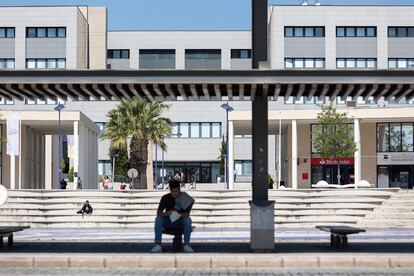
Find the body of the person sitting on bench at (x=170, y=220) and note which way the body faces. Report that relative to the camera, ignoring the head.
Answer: toward the camera

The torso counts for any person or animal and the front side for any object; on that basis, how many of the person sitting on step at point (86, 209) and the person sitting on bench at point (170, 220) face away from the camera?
0

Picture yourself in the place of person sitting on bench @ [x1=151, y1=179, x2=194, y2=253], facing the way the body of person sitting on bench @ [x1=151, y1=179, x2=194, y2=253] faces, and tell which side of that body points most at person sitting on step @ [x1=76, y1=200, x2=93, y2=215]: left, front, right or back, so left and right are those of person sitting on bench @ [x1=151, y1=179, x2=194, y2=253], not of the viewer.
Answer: back

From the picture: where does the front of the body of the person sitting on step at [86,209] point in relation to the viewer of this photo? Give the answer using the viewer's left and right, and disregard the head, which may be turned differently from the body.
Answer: facing the viewer and to the left of the viewer

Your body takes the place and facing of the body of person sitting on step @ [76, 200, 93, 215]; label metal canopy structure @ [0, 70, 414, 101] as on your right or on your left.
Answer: on your left

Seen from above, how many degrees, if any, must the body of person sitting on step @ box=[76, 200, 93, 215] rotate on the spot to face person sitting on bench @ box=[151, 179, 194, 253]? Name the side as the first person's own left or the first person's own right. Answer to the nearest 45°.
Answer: approximately 45° to the first person's own left

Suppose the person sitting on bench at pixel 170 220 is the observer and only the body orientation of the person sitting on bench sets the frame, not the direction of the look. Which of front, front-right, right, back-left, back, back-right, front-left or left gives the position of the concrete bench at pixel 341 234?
left
